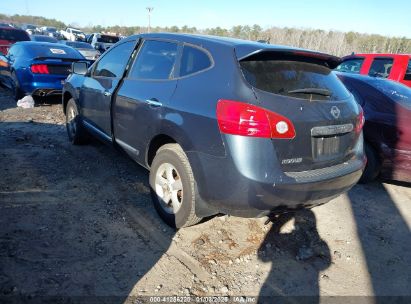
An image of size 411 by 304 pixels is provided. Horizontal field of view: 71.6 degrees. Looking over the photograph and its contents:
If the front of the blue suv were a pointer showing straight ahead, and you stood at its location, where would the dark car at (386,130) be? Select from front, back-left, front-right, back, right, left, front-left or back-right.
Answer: right

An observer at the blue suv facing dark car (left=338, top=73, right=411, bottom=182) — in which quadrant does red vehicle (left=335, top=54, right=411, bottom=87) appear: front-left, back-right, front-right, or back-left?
front-left

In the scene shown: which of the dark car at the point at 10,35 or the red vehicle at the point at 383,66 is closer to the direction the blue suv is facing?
the dark car

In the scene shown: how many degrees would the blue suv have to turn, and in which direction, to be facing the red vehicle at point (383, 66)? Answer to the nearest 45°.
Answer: approximately 90° to its right

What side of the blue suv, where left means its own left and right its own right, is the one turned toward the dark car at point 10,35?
front

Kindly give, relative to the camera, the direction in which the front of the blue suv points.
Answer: facing away from the viewer and to the left of the viewer
